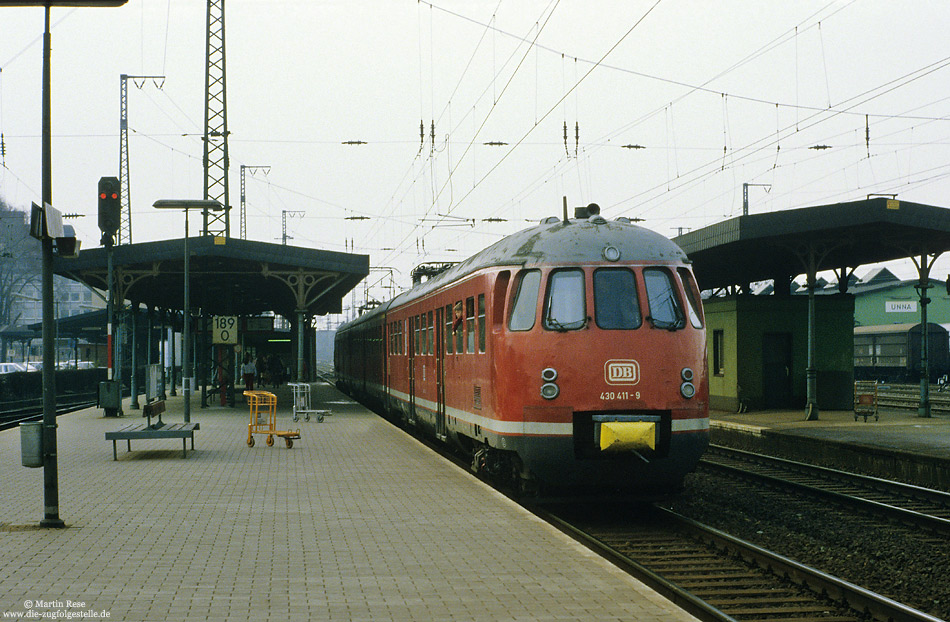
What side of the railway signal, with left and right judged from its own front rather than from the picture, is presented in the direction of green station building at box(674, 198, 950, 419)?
left

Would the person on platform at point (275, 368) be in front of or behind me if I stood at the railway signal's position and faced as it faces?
behind

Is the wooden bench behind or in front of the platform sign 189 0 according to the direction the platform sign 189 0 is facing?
in front

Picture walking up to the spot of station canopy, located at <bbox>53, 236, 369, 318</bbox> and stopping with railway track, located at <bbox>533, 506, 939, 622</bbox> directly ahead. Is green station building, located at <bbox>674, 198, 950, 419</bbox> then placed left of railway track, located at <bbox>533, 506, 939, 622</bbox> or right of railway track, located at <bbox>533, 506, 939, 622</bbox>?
left

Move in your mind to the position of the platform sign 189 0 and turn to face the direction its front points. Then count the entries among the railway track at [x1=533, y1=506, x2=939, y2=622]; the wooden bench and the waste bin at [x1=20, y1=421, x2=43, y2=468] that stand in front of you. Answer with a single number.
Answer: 3

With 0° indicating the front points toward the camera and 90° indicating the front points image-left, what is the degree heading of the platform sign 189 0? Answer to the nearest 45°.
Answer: approximately 0°

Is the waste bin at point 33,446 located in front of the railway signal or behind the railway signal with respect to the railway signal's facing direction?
in front

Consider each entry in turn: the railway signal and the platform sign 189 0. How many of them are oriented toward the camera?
2

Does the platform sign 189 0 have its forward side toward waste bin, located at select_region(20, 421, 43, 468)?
yes

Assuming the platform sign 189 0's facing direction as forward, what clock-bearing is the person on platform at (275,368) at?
The person on platform is roughly at 6 o'clock from the platform sign 189 0.
